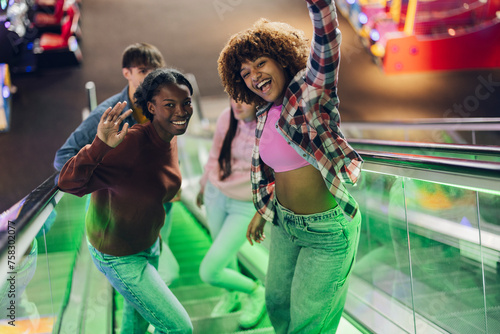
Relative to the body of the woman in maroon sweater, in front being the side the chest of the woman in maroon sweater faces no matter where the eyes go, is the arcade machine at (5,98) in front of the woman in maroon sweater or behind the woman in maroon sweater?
behind

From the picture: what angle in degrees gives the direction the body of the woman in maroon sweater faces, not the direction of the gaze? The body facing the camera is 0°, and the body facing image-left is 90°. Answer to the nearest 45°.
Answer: approximately 315°

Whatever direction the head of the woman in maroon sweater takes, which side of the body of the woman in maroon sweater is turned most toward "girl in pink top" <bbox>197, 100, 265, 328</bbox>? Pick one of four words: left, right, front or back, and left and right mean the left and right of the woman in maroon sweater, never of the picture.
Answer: left
